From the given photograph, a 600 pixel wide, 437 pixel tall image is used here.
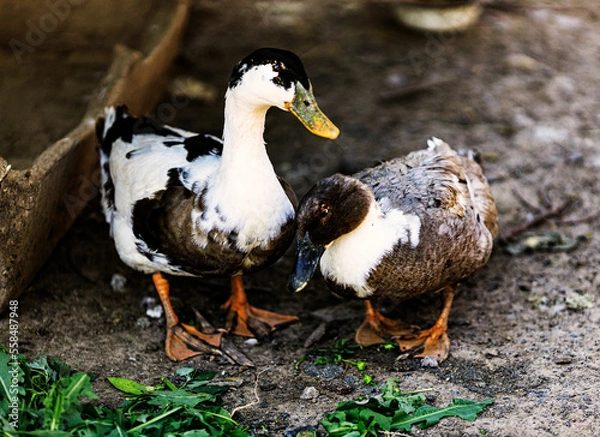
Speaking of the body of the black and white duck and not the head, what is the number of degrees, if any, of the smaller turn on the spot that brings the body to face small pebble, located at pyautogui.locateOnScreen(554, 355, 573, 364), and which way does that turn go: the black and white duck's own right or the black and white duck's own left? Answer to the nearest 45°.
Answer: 0° — it already faces it

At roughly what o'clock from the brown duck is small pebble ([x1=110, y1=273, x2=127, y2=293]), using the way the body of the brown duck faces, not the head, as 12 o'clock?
The small pebble is roughly at 2 o'clock from the brown duck.

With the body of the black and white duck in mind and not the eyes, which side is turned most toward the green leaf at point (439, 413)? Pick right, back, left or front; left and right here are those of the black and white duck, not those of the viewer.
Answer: front

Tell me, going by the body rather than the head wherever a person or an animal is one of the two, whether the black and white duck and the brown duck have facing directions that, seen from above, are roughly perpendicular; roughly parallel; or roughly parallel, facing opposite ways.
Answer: roughly perpendicular

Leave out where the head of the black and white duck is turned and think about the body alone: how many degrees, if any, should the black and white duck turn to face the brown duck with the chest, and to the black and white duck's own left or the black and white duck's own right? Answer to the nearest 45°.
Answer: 0° — it already faces it

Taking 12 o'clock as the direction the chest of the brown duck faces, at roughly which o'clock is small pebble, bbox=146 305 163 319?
The small pebble is roughly at 2 o'clock from the brown duck.

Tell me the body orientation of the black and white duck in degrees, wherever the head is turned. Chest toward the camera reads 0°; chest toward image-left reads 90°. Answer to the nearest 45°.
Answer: approximately 315°

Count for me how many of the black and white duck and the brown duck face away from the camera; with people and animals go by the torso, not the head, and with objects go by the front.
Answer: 0

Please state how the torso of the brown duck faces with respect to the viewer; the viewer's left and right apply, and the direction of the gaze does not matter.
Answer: facing the viewer and to the left of the viewer

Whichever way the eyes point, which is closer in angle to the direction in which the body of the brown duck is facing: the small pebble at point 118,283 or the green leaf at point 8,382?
the green leaf
